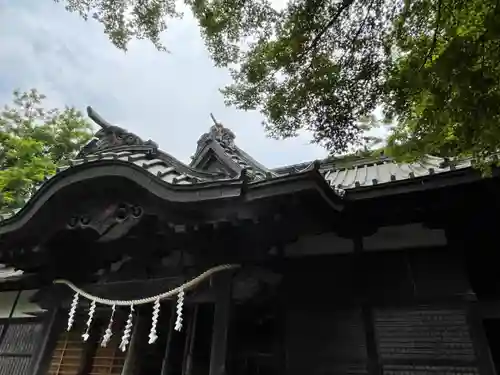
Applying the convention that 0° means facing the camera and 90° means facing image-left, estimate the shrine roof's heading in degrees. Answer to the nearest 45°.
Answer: approximately 45°
